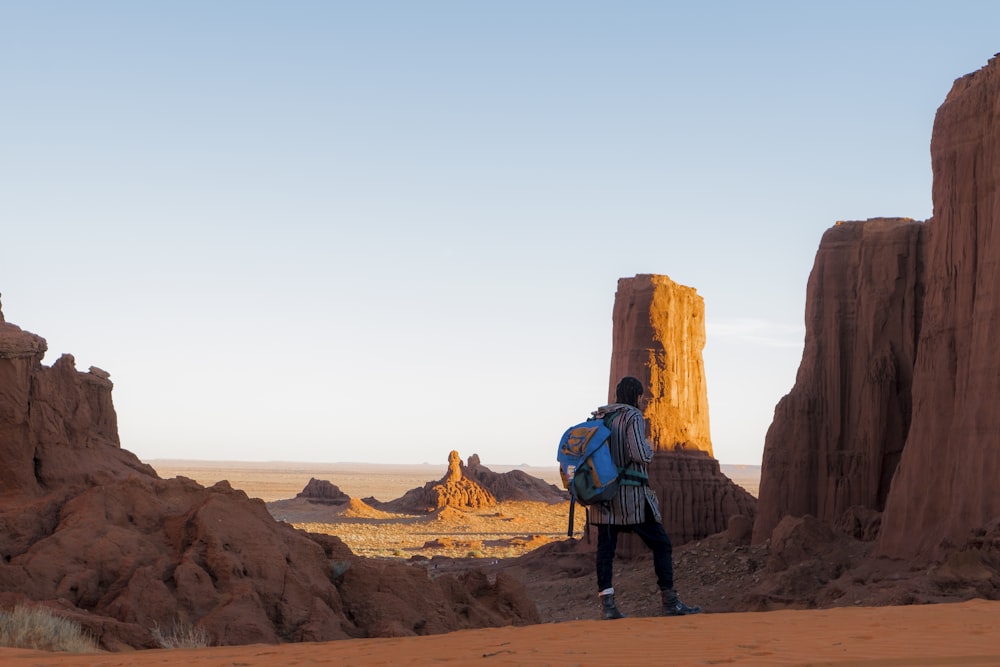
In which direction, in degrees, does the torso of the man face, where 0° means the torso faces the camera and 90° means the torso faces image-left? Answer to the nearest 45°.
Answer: approximately 225°

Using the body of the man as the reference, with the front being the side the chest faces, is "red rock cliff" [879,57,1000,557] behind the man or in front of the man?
in front

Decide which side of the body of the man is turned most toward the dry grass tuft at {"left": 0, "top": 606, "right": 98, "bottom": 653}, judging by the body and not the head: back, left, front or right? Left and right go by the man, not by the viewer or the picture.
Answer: back

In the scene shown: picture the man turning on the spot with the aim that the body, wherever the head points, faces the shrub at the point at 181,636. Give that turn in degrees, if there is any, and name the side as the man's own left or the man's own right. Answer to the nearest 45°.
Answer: approximately 135° to the man's own left

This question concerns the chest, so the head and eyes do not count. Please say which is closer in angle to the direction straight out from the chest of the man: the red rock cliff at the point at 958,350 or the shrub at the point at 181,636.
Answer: the red rock cliff

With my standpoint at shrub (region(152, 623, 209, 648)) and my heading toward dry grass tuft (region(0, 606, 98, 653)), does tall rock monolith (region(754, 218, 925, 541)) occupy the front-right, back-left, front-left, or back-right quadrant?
back-right

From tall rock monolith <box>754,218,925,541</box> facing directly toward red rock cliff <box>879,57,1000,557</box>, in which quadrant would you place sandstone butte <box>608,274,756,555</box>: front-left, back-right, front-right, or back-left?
back-right

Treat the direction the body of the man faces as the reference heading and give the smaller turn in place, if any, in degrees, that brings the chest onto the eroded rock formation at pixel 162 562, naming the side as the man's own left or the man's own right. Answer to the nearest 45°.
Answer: approximately 135° to the man's own left
